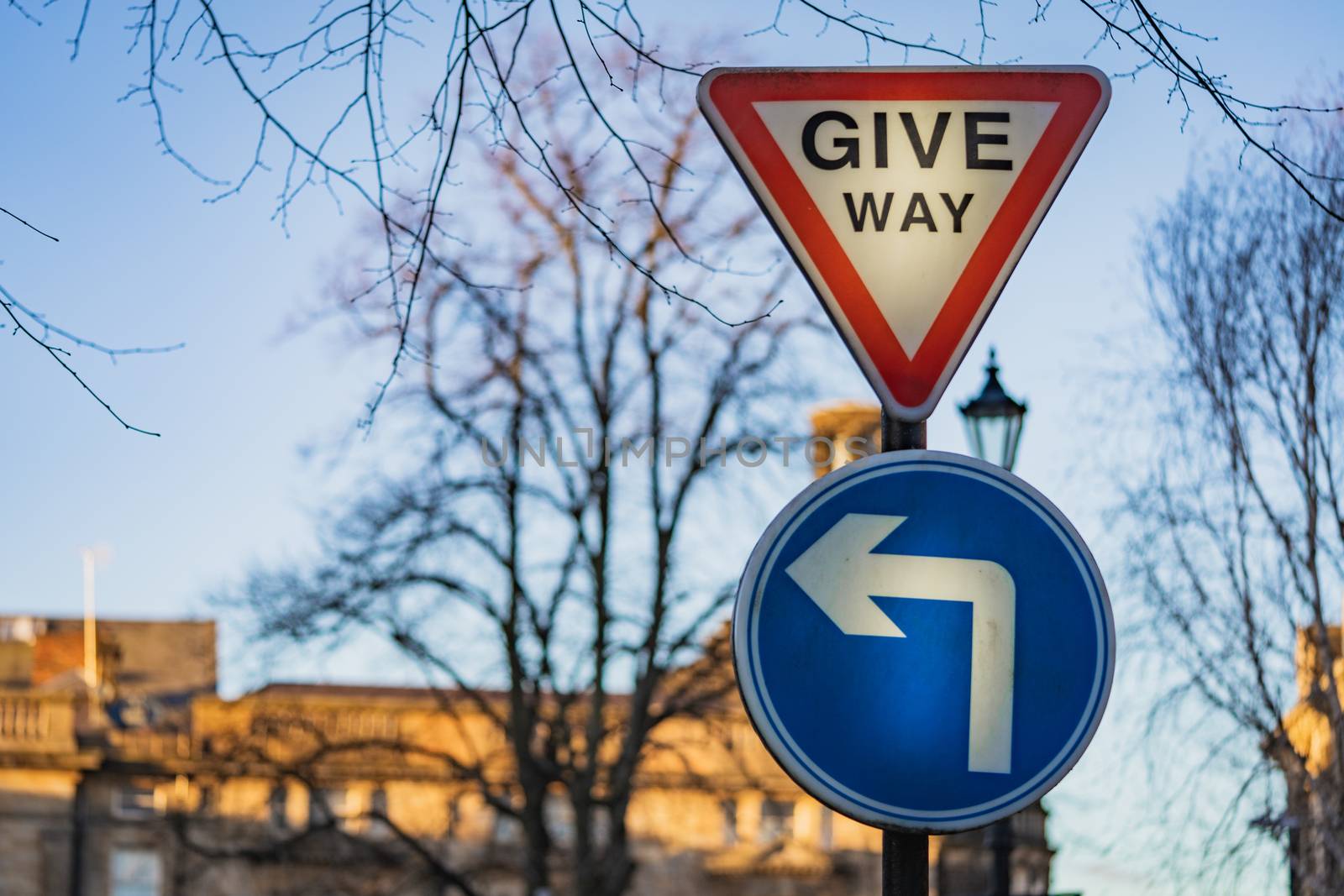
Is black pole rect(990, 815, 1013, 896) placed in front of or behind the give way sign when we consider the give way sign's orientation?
behind

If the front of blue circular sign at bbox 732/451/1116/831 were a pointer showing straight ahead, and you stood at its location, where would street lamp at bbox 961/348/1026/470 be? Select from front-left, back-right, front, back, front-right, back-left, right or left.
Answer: back

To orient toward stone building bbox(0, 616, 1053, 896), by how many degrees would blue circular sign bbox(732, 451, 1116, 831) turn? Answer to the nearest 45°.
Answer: approximately 180°

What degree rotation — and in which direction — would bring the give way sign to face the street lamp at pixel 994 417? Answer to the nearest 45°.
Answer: approximately 180°

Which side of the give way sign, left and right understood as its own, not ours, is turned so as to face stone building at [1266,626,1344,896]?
back

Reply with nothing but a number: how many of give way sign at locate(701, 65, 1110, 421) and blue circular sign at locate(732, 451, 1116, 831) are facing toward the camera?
2

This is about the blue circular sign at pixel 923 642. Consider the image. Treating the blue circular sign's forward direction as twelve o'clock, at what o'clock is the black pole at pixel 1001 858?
The black pole is roughly at 6 o'clock from the blue circular sign.

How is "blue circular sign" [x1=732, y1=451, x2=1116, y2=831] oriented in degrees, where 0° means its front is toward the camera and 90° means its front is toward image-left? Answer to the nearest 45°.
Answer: approximately 0°
